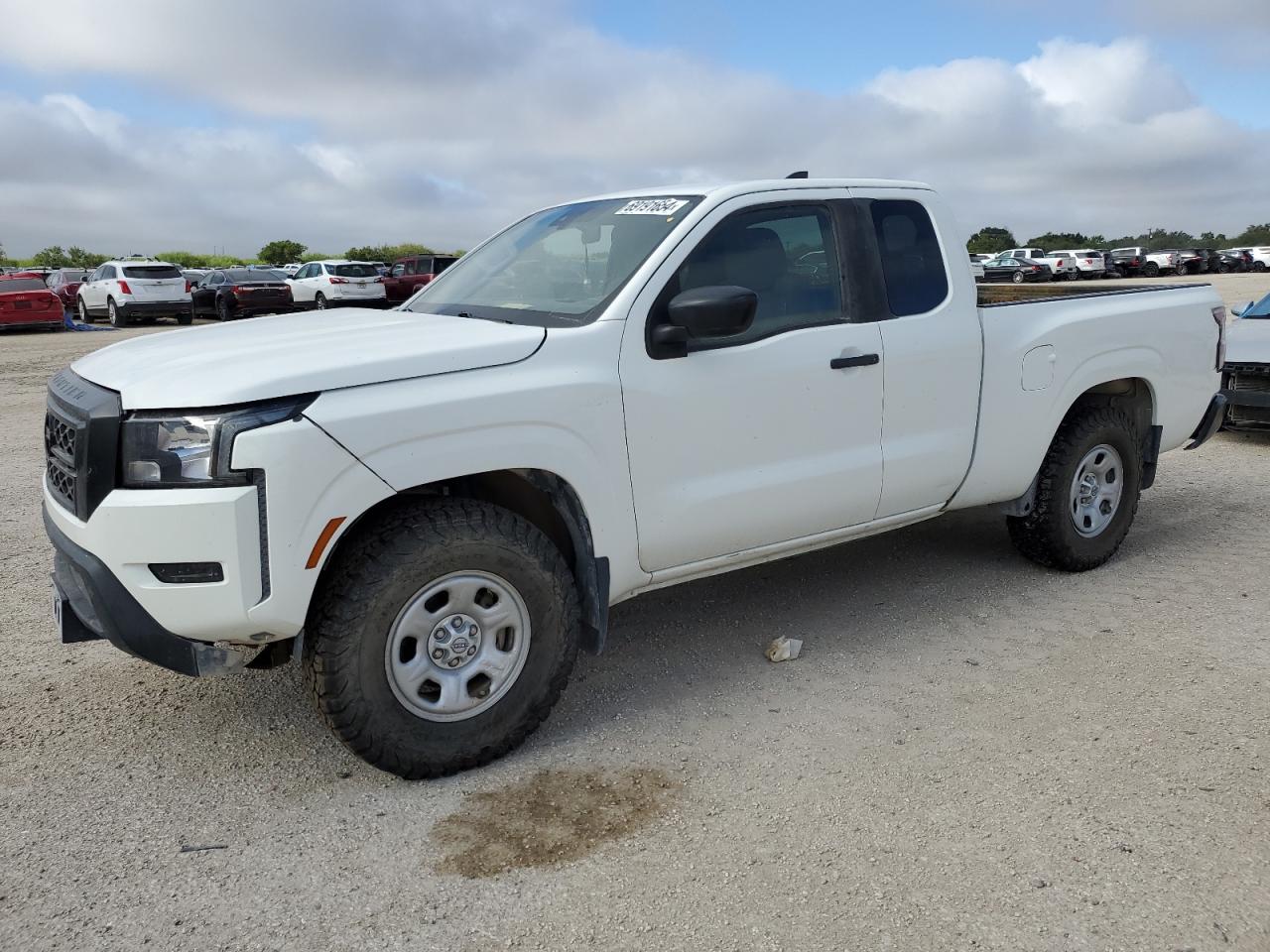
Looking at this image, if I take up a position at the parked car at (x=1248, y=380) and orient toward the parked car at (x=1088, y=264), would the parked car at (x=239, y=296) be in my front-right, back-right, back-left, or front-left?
front-left

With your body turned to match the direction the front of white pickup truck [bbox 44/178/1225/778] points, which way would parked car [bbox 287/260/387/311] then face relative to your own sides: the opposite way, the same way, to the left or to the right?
to the right

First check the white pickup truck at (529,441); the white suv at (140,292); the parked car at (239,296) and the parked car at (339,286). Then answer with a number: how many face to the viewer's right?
0

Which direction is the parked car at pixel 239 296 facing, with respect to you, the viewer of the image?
facing away from the viewer and to the left of the viewer

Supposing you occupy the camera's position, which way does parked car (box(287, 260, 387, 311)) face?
facing away from the viewer and to the left of the viewer

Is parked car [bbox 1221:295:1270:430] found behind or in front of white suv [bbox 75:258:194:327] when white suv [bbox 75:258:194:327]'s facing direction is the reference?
behind

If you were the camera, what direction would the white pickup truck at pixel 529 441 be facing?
facing the viewer and to the left of the viewer

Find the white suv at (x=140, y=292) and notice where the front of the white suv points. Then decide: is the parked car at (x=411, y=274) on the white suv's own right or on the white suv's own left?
on the white suv's own right

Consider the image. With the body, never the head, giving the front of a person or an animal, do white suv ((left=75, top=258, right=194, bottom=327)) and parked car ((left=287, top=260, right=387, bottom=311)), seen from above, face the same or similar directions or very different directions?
same or similar directions

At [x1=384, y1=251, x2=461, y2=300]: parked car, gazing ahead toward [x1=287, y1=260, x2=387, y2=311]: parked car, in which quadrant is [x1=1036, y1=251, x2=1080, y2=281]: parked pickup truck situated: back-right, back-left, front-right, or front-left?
back-left

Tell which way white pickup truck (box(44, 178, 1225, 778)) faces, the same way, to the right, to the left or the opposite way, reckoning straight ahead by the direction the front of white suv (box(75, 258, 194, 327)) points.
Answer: to the left

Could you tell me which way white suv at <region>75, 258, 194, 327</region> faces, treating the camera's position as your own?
facing away from the viewer and to the left of the viewer
